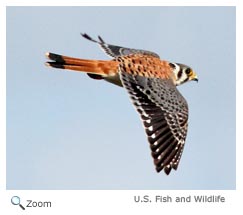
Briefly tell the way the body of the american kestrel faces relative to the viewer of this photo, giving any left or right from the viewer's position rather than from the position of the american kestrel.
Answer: facing to the right of the viewer
